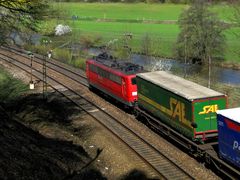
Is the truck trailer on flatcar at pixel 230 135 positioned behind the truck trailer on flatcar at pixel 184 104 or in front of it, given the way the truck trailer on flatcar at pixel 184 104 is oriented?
behind

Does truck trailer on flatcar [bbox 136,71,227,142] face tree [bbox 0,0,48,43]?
yes

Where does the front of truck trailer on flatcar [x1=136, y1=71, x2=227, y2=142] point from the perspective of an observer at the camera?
facing away from the viewer and to the left of the viewer
